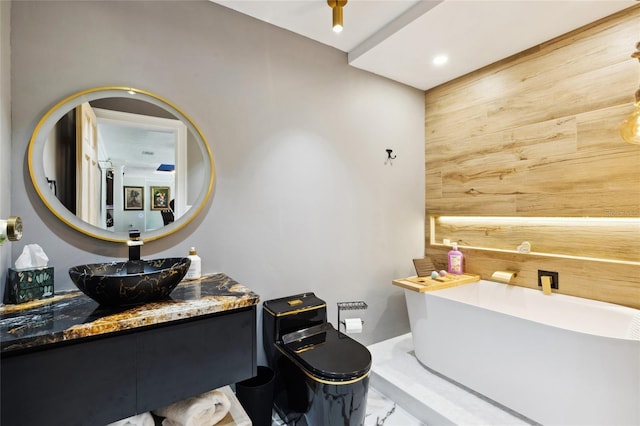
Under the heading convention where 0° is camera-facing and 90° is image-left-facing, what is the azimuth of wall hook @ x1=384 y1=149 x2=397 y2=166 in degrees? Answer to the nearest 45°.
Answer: approximately 315°

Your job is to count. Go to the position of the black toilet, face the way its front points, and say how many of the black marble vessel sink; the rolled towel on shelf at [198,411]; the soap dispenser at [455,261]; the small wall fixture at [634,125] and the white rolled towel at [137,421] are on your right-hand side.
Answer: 3

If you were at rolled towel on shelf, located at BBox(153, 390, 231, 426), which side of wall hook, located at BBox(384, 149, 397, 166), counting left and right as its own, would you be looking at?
right

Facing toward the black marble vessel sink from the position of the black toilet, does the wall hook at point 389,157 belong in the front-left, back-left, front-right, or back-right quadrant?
back-right

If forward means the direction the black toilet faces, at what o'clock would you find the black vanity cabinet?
The black vanity cabinet is roughly at 3 o'clock from the black toilet.

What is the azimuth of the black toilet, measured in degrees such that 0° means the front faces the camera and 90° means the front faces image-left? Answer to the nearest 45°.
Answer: approximately 315°
